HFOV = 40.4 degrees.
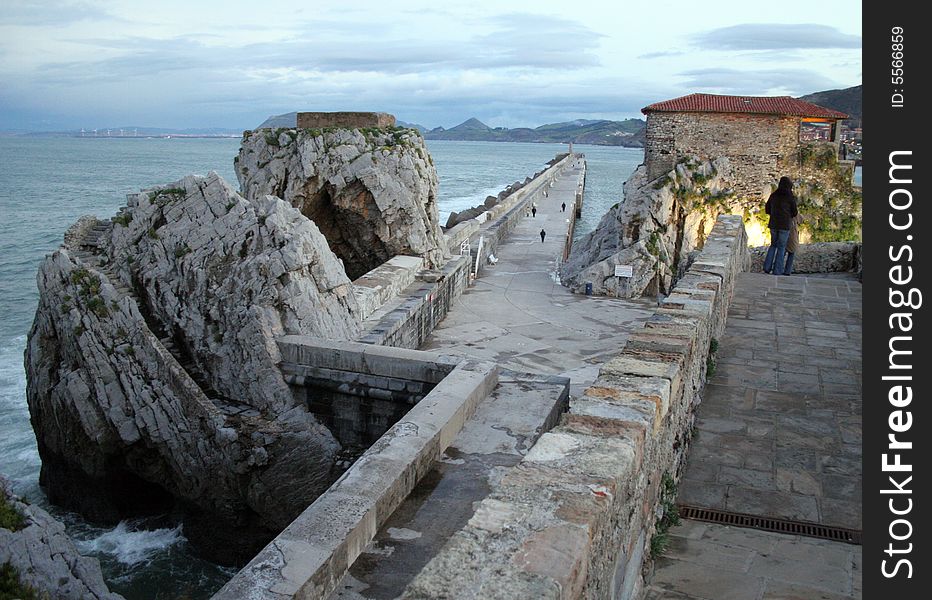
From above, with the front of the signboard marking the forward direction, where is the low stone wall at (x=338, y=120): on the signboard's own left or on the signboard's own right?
on the signboard's own right

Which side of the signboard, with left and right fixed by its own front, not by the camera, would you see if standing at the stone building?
left

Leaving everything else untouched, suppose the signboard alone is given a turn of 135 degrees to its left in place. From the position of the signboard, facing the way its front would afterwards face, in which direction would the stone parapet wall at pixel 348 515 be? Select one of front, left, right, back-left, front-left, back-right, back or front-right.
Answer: back-right

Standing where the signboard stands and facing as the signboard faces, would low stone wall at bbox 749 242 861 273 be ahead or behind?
ahead

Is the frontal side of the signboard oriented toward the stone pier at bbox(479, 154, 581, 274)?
no

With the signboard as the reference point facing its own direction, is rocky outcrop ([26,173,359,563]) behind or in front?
in front

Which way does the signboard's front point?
toward the camera

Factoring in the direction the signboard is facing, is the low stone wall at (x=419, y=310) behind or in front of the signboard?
in front

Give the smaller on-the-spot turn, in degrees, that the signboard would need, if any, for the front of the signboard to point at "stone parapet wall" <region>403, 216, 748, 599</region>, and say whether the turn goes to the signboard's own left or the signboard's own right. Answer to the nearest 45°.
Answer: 0° — it already faces it
